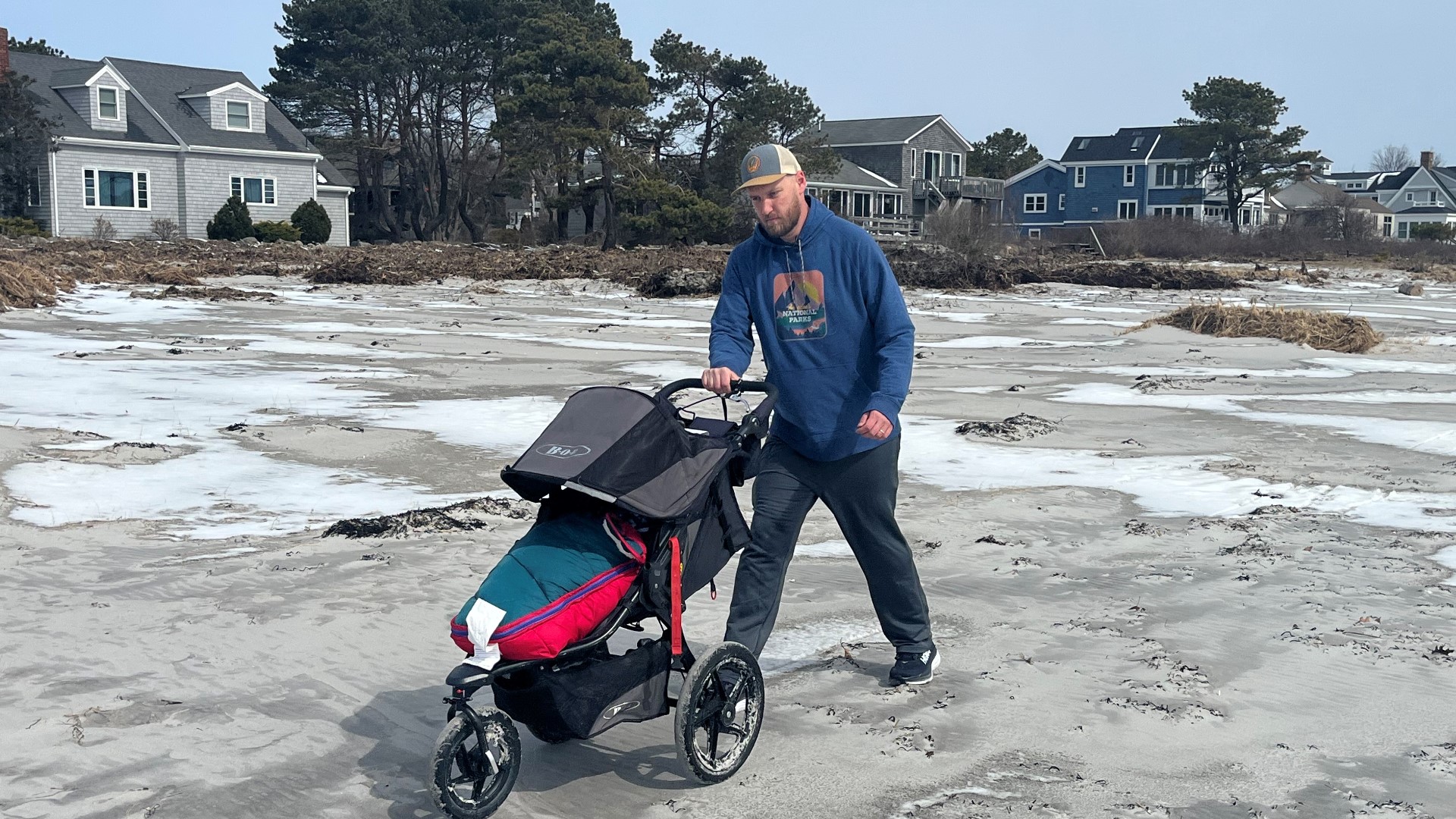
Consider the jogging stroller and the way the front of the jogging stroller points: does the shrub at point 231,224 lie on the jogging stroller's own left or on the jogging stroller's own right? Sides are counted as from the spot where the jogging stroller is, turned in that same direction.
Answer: on the jogging stroller's own right

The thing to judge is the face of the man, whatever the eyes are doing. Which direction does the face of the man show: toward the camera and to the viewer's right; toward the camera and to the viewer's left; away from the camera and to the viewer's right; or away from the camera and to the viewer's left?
toward the camera and to the viewer's left

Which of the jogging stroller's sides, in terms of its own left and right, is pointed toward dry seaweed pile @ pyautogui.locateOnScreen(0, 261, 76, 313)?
right

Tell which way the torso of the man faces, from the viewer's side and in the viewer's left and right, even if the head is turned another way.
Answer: facing the viewer and to the left of the viewer

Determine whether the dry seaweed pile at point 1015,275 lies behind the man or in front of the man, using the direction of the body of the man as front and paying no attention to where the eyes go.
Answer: behind

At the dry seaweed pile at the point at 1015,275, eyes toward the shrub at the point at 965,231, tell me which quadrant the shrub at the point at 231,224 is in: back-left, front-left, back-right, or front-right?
front-left

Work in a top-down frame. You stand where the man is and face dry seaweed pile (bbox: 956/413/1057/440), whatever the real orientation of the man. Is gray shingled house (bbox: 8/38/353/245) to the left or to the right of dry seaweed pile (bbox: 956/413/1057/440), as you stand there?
left

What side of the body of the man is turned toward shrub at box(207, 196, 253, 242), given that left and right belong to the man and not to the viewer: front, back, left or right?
right
